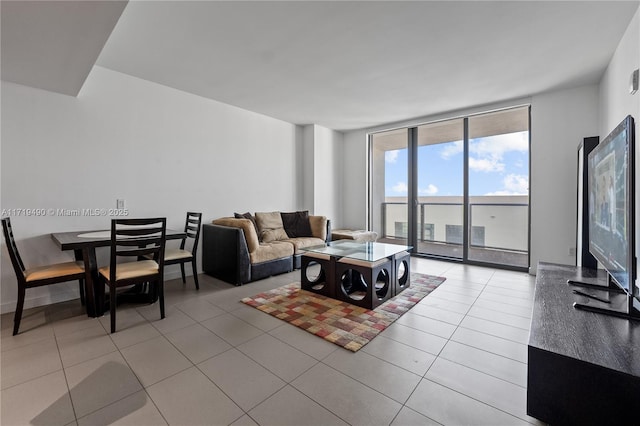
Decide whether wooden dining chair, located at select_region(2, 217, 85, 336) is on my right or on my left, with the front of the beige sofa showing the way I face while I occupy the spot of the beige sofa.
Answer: on my right

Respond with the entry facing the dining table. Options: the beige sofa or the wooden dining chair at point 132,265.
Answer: the wooden dining chair

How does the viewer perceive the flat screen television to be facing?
facing to the left of the viewer

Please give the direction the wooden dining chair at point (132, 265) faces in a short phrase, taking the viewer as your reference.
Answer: facing away from the viewer and to the left of the viewer

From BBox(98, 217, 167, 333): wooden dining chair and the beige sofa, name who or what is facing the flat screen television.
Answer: the beige sofa

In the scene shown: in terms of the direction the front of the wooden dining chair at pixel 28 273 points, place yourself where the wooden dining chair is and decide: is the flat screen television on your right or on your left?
on your right

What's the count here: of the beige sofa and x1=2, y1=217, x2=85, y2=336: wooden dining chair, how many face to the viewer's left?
0

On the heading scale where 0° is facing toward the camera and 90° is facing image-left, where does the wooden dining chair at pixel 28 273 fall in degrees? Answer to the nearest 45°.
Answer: approximately 270°

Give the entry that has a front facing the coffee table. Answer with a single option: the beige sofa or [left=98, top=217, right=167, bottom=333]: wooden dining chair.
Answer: the beige sofa
